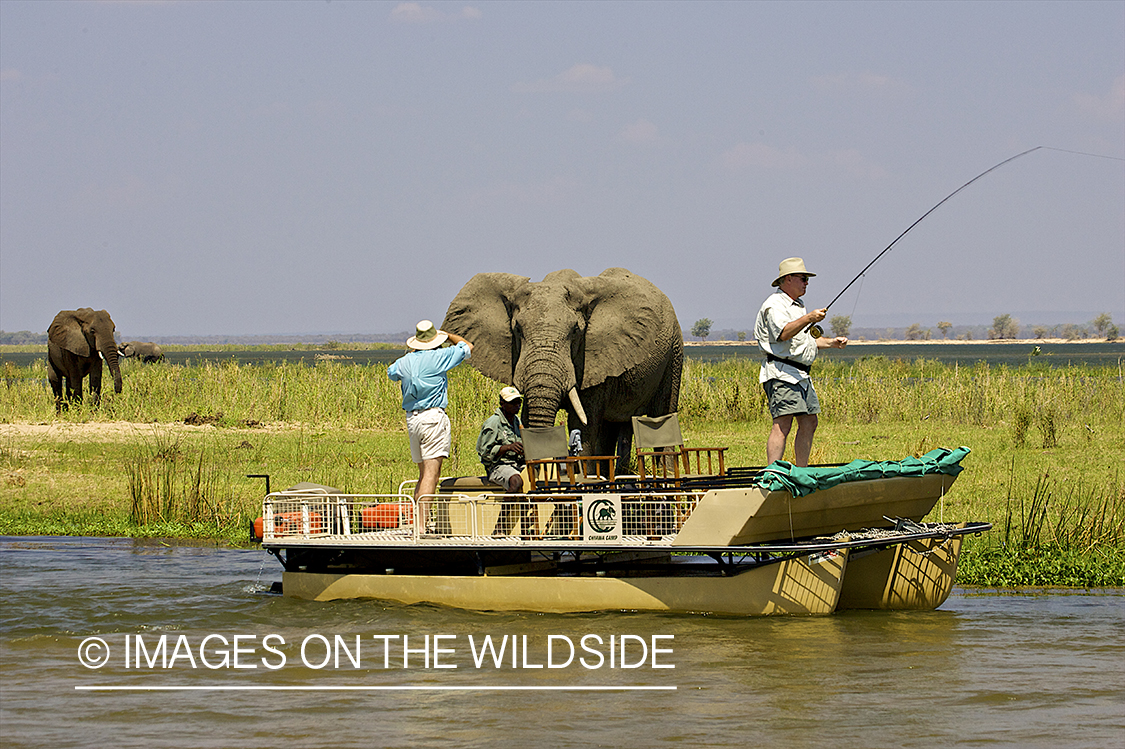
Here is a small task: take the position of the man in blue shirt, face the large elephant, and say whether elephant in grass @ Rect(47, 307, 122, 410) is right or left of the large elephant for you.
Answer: left

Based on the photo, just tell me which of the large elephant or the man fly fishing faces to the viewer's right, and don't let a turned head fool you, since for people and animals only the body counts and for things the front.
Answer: the man fly fishing

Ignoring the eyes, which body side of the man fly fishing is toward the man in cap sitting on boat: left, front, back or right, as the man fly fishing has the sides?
back

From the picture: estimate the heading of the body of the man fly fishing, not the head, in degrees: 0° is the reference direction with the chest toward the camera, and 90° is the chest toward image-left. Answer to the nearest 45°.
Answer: approximately 270°

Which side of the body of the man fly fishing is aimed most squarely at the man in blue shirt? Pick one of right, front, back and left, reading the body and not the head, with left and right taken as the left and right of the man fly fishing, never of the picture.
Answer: back

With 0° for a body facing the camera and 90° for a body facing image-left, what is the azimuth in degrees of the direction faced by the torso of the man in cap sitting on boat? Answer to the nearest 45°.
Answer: approximately 315°

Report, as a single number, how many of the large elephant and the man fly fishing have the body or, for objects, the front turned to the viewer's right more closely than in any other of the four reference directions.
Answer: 1

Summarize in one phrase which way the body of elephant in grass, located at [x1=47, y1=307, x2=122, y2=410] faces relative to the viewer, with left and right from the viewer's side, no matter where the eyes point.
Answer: facing the viewer and to the right of the viewer

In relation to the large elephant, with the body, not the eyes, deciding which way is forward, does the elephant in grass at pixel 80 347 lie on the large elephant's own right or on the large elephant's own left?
on the large elephant's own right

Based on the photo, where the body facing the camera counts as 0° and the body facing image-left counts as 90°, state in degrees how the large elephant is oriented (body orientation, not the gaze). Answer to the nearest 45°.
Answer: approximately 45°

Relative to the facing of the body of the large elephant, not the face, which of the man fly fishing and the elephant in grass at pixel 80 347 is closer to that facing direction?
the man fly fishing

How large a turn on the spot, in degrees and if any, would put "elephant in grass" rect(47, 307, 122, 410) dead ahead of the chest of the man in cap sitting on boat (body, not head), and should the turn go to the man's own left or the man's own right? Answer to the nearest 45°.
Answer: approximately 180°

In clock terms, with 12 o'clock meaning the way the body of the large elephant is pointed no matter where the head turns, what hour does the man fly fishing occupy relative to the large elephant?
The man fly fishing is roughly at 10 o'clock from the large elephant.

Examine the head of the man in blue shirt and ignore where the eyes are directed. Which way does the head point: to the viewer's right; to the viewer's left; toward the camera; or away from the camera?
away from the camera

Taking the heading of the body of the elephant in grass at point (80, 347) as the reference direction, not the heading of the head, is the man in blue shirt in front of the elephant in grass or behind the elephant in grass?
in front
